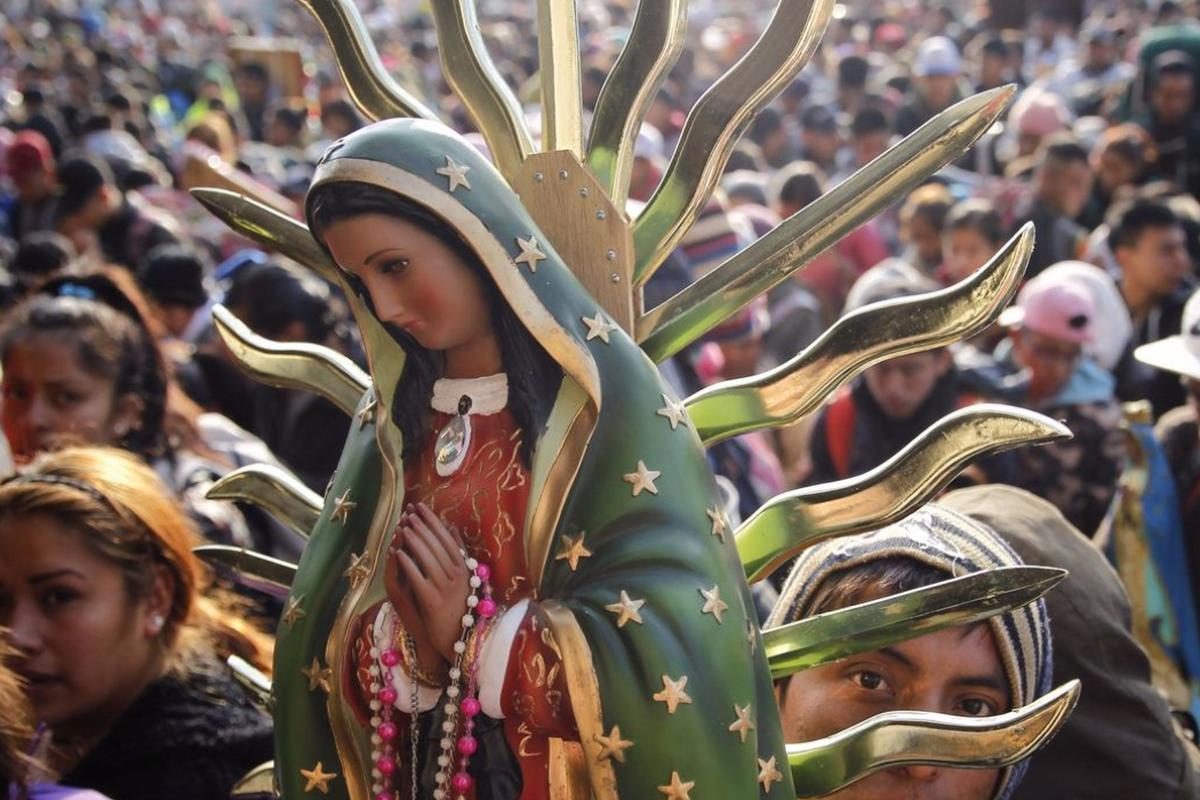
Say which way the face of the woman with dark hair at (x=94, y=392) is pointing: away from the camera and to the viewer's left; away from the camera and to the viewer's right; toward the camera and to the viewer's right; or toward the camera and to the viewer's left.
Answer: toward the camera and to the viewer's left

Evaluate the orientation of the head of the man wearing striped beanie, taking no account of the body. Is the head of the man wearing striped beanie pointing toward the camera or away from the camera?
toward the camera
